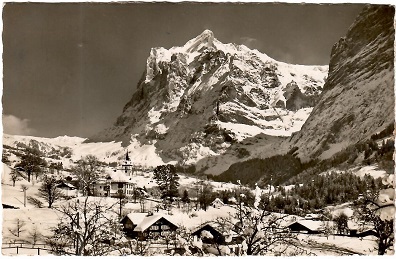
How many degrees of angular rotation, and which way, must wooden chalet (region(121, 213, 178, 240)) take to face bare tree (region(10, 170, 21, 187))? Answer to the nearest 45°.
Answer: approximately 135° to its right

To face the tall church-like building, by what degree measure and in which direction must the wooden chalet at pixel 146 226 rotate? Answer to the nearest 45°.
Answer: approximately 135° to its left

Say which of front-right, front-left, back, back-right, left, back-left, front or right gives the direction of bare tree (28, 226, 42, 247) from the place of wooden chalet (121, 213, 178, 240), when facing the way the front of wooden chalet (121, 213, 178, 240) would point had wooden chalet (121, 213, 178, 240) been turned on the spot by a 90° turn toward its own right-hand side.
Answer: front-right

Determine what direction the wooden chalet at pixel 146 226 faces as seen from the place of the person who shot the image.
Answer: facing the viewer and to the right of the viewer
